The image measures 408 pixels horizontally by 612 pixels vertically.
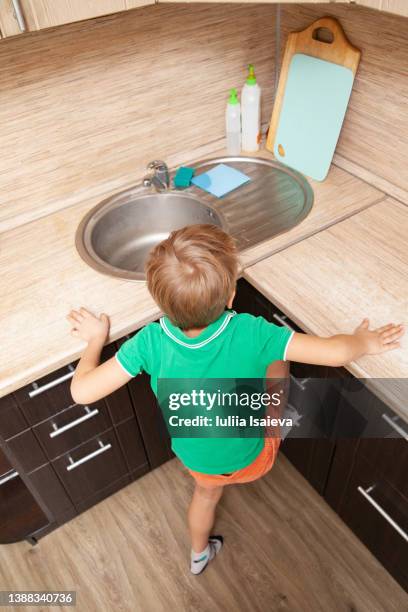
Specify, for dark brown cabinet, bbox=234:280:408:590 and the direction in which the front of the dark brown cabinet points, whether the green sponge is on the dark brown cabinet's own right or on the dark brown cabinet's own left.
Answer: on the dark brown cabinet's own right

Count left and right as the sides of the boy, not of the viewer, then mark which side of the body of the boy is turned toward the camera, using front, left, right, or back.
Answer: back

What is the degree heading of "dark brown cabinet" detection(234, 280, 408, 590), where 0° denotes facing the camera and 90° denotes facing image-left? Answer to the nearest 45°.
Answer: approximately 45°

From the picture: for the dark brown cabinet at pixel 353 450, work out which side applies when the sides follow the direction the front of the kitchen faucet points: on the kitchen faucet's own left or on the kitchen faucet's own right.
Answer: on the kitchen faucet's own left

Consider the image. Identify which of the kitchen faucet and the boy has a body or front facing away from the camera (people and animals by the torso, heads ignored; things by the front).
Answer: the boy

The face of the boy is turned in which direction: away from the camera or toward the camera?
away from the camera

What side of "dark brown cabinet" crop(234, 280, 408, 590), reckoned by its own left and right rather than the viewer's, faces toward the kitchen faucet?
right

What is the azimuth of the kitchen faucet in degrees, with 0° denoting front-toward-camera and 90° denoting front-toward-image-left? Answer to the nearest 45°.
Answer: approximately 45°

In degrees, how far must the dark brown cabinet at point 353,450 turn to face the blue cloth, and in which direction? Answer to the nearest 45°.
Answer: approximately 90° to its right
